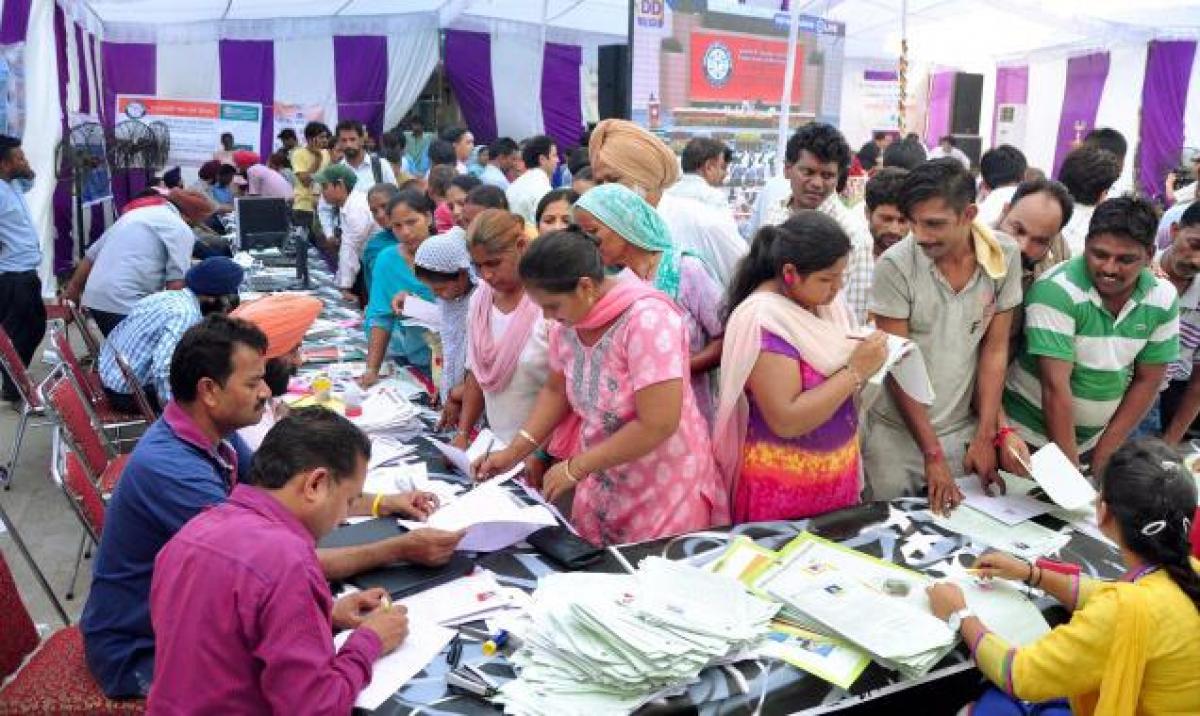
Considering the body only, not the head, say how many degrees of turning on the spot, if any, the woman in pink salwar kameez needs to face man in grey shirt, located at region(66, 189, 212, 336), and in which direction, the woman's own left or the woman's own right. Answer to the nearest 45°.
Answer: approximately 90° to the woman's own right

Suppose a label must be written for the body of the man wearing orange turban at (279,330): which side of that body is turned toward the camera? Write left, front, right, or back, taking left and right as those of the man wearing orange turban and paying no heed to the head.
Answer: right

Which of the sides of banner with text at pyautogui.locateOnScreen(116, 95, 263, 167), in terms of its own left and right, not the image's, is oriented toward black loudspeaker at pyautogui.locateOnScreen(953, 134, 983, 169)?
left

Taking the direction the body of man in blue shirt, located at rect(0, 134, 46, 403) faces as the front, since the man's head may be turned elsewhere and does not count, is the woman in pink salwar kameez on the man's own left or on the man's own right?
on the man's own right

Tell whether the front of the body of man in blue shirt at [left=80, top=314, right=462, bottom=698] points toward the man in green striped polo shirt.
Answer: yes

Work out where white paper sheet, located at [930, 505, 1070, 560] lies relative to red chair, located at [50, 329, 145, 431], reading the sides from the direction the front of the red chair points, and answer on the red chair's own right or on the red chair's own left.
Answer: on the red chair's own right

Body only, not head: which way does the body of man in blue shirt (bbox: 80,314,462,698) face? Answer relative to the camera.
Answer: to the viewer's right

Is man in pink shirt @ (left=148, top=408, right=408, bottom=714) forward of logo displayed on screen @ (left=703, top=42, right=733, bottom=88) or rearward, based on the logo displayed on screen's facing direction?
forward

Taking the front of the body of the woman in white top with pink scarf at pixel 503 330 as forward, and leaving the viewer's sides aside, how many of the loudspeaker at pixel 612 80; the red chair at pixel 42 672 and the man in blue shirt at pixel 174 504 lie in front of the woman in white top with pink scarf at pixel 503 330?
2

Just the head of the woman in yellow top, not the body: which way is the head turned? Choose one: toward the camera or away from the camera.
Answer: away from the camera

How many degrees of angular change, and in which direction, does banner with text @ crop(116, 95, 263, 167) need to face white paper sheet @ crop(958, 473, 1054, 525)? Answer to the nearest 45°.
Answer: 0° — it already faces it

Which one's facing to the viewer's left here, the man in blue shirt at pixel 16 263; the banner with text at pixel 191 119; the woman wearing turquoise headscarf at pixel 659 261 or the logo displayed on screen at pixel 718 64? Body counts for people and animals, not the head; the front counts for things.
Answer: the woman wearing turquoise headscarf

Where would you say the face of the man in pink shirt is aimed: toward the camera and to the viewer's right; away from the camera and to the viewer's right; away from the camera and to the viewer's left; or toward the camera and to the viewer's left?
away from the camera and to the viewer's right

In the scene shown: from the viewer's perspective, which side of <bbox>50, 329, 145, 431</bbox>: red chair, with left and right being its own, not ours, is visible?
right
